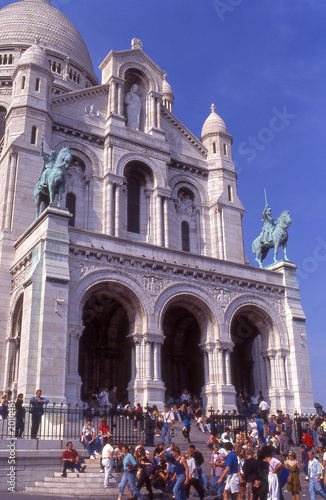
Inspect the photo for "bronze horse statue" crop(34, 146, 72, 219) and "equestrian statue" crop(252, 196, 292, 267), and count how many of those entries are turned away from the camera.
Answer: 0

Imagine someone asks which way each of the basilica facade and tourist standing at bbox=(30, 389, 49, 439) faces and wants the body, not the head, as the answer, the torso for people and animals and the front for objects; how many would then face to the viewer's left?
0

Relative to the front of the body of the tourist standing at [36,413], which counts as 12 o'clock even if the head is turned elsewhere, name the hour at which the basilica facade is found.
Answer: The basilica facade is roughly at 7 o'clock from the tourist standing.

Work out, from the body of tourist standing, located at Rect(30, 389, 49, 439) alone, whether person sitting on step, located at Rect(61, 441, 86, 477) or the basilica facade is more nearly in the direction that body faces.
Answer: the person sitting on step

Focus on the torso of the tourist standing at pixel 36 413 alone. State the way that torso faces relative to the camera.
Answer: toward the camera

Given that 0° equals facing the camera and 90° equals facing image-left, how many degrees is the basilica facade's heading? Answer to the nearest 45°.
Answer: approximately 315°

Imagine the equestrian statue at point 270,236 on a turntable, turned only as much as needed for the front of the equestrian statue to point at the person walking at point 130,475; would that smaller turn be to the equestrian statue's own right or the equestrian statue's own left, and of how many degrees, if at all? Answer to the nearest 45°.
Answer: approximately 45° to the equestrian statue's own right

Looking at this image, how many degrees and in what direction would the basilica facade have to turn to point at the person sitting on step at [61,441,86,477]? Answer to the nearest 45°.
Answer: approximately 45° to its right

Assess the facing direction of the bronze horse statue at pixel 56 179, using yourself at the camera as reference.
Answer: facing the viewer and to the right of the viewer

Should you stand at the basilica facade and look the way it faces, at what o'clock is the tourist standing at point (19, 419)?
The tourist standing is roughly at 2 o'clock from the basilica facade.

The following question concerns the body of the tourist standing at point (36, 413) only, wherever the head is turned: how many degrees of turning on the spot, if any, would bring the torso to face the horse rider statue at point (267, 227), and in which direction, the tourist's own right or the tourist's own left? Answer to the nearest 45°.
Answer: approximately 135° to the tourist's own left
